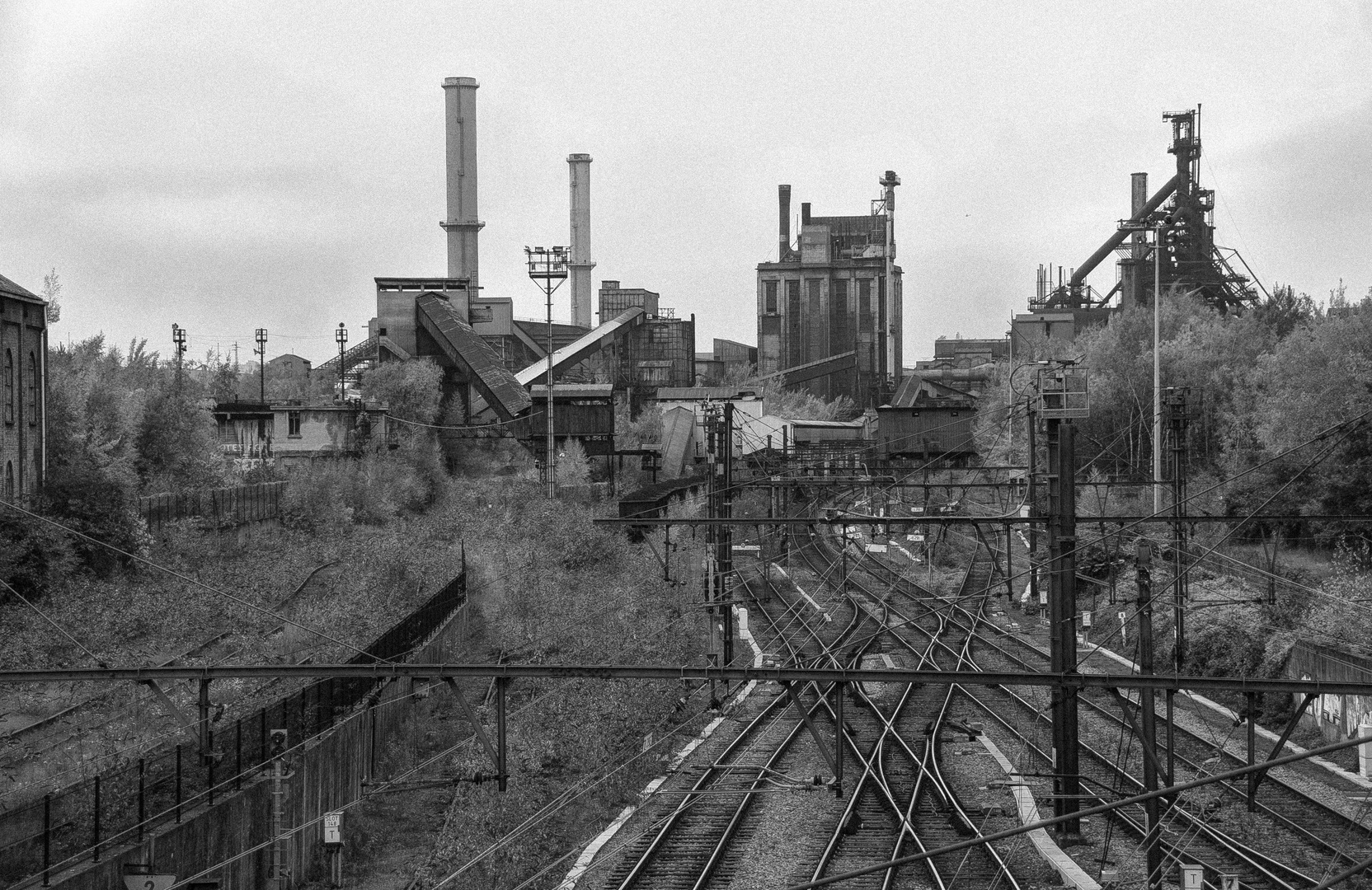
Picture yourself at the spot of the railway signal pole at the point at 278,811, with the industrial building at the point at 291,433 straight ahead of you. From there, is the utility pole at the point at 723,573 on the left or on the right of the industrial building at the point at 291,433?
right

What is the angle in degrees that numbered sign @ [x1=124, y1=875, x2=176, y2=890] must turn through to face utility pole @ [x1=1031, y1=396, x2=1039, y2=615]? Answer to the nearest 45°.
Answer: approximately 90° to its left

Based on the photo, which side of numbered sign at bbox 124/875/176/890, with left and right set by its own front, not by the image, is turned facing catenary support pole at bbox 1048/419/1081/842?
left

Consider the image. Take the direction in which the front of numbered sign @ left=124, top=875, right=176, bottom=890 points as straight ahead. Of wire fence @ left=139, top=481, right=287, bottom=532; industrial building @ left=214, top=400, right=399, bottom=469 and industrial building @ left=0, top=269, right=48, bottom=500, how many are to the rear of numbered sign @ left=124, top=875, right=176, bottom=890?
3

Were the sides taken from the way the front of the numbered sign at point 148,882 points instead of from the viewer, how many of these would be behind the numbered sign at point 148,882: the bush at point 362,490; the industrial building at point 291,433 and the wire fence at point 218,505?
3

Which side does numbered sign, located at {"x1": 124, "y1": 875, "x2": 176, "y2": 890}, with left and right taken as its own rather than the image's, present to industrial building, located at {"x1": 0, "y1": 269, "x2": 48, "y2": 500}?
back

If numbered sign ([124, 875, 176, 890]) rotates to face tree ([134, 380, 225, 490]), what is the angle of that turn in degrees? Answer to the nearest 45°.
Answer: approximately 180°

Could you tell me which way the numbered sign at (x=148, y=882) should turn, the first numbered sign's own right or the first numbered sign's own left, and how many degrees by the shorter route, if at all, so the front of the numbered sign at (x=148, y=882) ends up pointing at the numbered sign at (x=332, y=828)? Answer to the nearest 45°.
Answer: approximately 135° to the first numbered sign's own left

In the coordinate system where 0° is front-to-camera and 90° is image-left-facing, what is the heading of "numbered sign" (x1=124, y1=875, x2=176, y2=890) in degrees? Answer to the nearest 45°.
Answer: approximately 0°

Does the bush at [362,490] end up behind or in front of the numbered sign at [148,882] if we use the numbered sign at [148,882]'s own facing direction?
behind

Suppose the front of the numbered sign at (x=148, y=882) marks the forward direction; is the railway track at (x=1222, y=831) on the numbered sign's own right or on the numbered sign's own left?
on the numbered sign's own left
